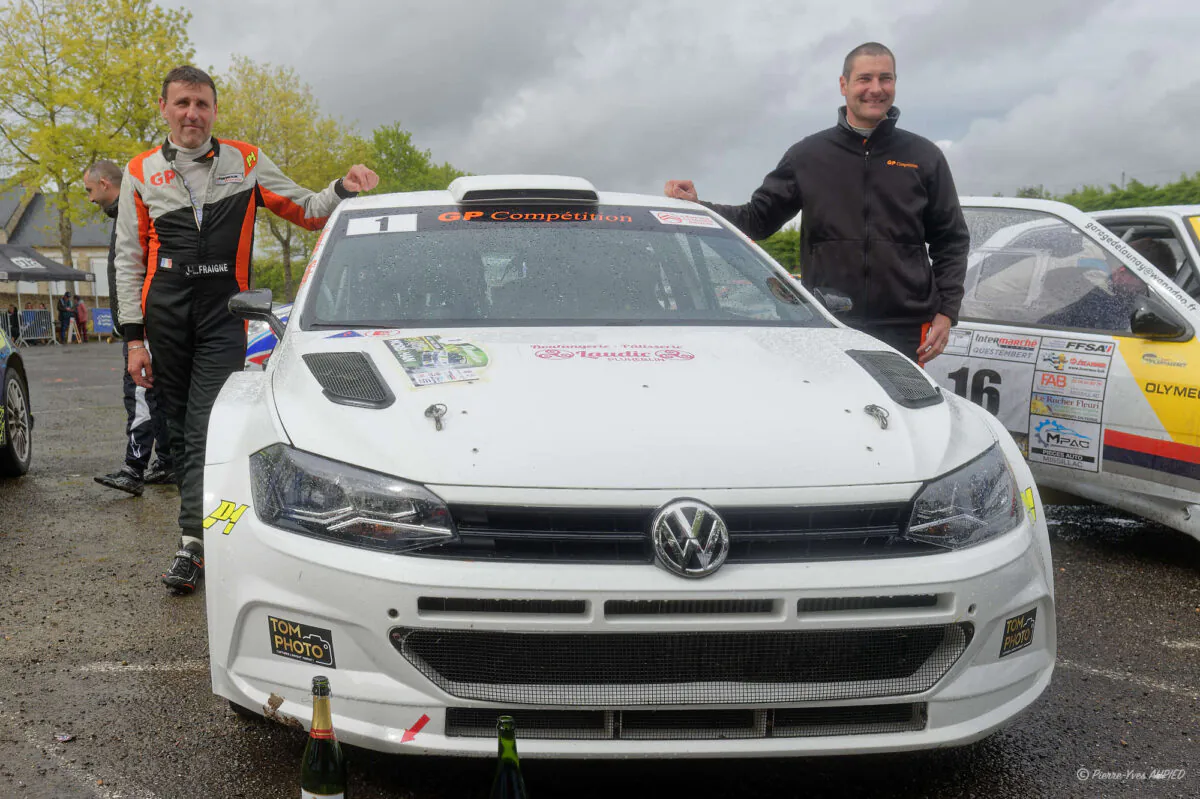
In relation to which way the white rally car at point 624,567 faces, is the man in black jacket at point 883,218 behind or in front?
behind

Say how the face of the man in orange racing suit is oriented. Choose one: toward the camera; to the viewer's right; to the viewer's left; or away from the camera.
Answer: toward the camera

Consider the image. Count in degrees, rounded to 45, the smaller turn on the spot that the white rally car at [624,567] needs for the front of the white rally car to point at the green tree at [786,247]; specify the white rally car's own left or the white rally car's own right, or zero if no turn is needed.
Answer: approximately 180°

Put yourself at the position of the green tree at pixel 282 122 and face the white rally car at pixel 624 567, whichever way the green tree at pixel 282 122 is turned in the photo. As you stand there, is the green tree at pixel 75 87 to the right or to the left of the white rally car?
right

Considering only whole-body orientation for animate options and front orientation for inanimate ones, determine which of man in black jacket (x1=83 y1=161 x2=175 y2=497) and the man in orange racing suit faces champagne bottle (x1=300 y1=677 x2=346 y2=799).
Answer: the man in orange racing suit

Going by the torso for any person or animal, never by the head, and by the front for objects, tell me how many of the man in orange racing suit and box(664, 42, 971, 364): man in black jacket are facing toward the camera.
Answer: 2

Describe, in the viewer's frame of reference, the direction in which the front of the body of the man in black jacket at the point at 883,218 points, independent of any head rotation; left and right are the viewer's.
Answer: facing the viewer

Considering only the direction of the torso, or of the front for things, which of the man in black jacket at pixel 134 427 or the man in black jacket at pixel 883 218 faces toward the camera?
the man in black jacket at pixel 883 218

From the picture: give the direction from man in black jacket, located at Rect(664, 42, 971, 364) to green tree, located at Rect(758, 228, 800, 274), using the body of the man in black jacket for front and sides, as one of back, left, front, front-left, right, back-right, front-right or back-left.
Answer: back

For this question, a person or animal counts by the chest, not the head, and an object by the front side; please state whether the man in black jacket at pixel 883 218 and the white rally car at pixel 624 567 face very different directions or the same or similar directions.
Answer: same or similar directions

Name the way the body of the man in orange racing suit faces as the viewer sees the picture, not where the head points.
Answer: toward the camera

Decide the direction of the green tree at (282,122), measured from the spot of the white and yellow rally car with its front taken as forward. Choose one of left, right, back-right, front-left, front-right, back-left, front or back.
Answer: back

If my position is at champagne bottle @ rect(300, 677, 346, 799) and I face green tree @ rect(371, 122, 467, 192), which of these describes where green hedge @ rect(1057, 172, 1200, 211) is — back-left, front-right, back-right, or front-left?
front-right
